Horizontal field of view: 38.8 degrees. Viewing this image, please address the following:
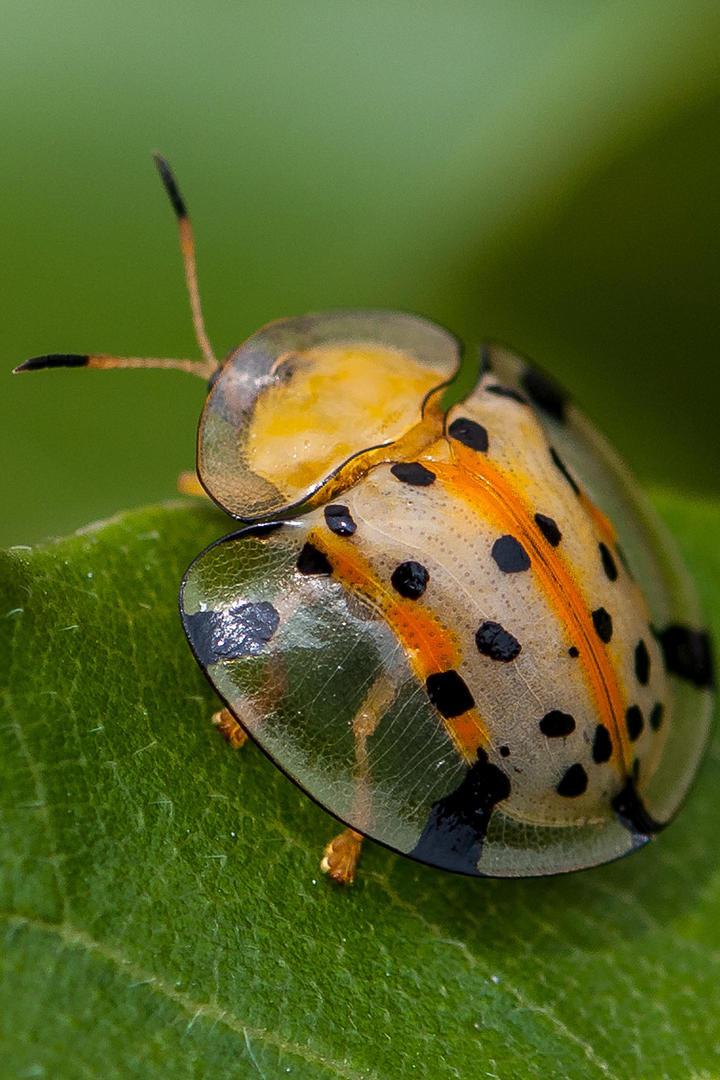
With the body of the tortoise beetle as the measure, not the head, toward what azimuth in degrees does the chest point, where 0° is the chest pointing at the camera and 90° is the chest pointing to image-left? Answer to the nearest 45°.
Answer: approximately 135°
